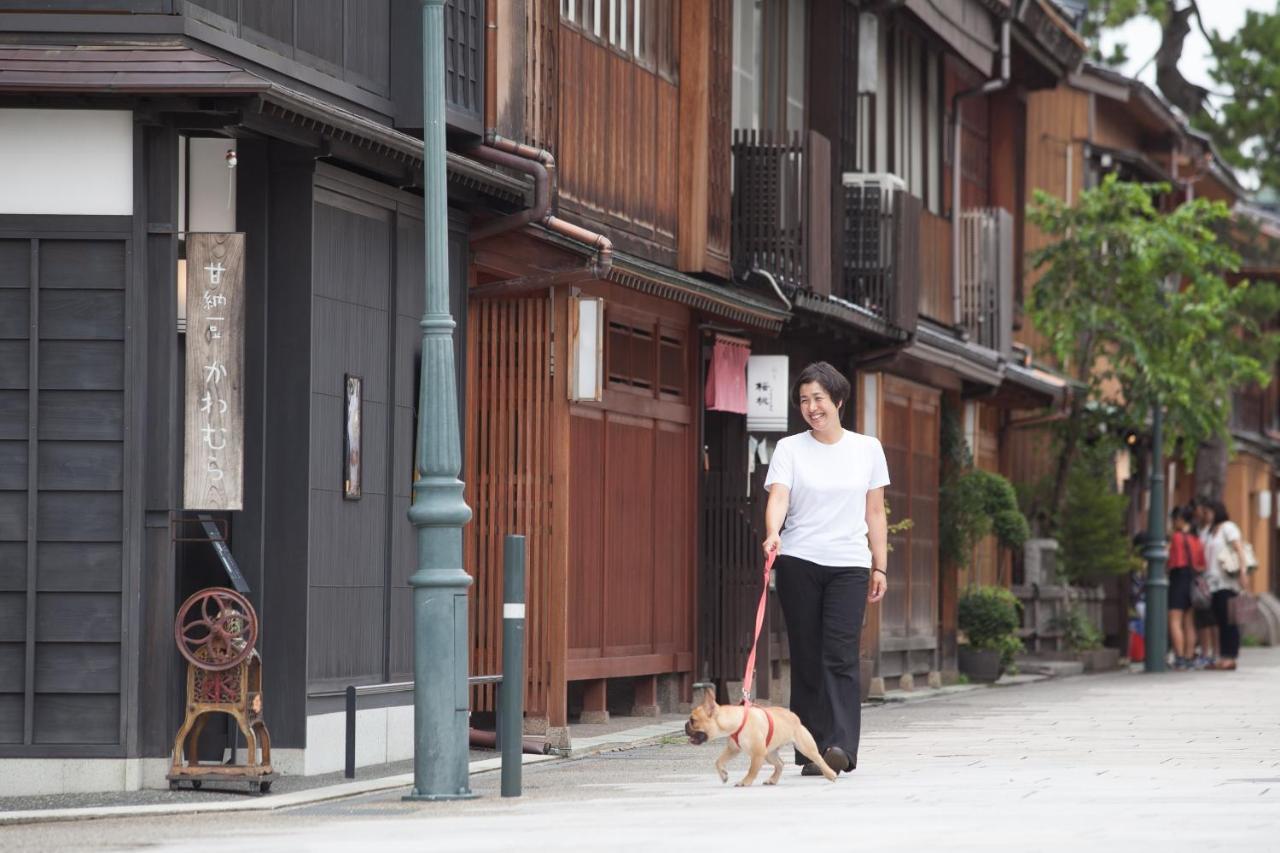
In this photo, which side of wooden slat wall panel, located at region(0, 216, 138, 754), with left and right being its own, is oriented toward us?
front

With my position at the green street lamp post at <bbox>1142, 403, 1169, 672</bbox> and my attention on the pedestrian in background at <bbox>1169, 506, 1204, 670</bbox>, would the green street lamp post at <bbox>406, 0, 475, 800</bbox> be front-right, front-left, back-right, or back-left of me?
back-right

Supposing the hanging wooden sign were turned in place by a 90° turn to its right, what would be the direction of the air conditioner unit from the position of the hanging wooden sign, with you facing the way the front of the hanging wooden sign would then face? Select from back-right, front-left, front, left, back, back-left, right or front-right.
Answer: back-right

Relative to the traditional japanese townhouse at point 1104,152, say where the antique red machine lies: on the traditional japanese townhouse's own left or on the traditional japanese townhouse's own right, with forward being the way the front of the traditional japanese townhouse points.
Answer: on the traditional japanese townhouse's own right

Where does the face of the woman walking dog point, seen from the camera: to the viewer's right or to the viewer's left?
to the viewer's left

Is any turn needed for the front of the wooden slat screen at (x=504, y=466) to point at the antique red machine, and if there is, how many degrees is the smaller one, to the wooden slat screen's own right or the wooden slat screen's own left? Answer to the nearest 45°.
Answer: approximately 45° to the wooden slat screen's own right

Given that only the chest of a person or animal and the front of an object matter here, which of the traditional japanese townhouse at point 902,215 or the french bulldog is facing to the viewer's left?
the french bulldog

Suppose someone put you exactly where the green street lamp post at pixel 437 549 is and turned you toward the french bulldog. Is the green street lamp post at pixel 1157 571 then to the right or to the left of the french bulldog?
left

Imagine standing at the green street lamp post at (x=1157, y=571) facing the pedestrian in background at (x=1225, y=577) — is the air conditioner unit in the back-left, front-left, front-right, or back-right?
back-right

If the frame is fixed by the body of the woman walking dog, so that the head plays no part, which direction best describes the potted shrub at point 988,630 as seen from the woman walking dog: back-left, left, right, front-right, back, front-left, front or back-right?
back

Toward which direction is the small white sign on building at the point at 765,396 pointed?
toward the camera

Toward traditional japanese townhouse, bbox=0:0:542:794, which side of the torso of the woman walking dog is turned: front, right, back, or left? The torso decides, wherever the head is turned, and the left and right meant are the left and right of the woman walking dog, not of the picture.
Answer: right

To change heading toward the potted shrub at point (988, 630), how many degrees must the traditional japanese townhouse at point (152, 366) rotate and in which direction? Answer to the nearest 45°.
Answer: approximately 90° to its left

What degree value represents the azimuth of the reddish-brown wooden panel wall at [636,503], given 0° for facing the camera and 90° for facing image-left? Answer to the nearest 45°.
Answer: approximately 315°

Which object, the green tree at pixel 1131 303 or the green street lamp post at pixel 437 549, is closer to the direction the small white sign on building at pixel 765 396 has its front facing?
the green street lamp post

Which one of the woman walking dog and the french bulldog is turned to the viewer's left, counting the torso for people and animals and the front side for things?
the french bulldog
